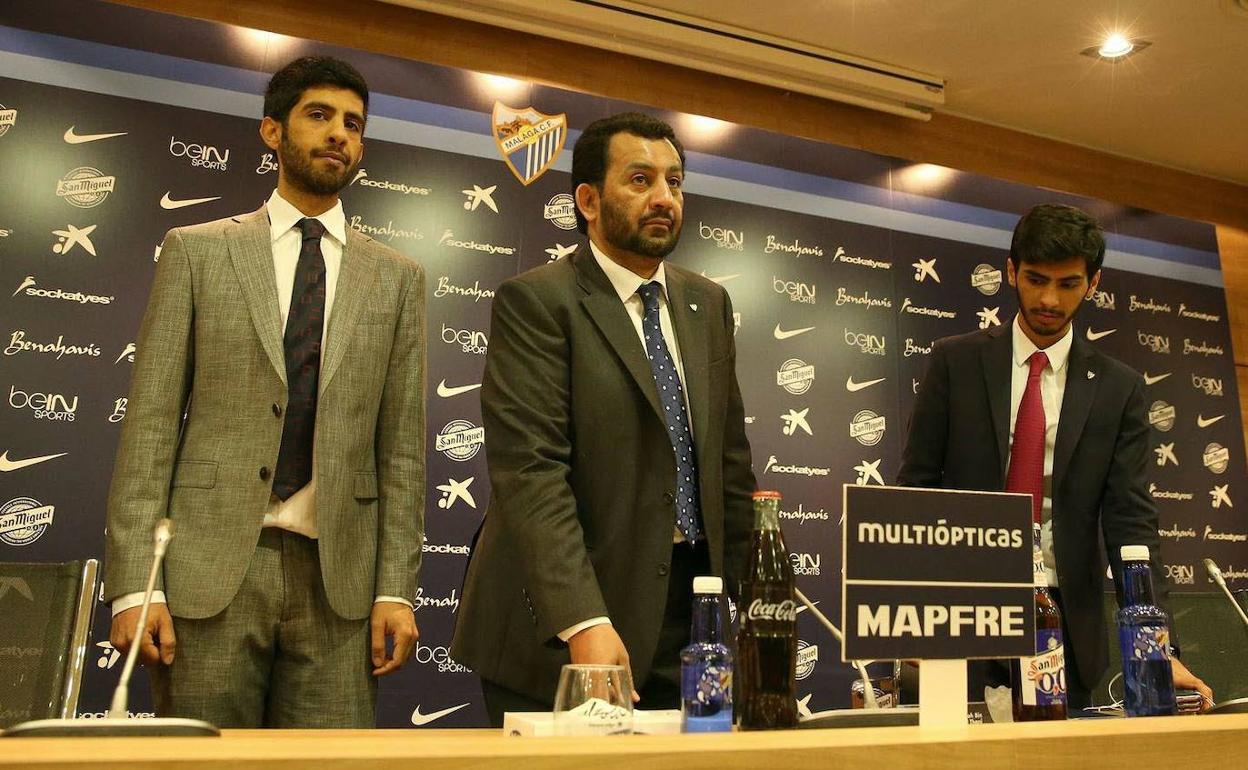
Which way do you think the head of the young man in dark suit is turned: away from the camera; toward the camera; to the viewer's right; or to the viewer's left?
toward the camera

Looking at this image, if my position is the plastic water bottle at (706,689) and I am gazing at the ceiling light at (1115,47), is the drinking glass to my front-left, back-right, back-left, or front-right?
back-left

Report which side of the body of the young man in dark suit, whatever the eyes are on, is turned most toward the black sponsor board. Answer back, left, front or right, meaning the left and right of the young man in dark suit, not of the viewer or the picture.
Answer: front

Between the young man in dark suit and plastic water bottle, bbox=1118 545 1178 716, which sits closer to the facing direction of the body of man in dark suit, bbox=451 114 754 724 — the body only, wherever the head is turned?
the plastic water bottle

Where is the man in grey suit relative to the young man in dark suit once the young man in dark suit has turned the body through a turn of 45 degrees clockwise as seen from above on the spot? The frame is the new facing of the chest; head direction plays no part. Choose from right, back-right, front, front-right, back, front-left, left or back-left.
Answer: front

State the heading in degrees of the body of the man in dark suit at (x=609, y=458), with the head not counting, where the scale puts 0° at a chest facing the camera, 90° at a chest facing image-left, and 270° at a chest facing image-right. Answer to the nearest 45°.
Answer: approximately 315°

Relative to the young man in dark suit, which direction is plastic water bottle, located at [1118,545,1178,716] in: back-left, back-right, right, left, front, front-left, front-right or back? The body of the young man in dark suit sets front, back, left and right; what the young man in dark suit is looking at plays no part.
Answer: front

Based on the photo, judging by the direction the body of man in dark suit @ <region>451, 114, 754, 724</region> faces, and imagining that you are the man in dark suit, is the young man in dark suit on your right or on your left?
on your left

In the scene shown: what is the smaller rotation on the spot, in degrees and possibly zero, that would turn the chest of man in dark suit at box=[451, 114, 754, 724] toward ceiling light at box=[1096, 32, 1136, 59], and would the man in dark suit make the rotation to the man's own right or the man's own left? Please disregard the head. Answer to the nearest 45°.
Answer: approximately 90° to the man's own left

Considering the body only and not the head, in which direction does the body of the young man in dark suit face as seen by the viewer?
toward the camera

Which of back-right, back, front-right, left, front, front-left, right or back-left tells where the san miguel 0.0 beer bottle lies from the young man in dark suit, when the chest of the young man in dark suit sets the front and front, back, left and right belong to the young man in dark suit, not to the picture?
front

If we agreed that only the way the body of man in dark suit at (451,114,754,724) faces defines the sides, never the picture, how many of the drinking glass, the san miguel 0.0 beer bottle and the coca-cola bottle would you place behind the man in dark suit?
0

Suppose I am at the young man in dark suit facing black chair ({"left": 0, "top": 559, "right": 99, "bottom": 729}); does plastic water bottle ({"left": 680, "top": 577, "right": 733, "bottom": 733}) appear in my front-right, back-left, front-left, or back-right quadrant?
front-left

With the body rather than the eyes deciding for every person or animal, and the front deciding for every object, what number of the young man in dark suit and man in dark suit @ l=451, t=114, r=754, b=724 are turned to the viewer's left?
0

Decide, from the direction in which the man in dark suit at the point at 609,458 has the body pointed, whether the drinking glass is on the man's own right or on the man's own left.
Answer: on the man's own right

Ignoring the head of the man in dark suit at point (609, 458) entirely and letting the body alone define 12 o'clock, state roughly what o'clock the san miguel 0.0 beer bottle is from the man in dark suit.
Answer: The san miguel 0.0 beer bottle is roughly at 11 o'clock from the man in dark suit.
